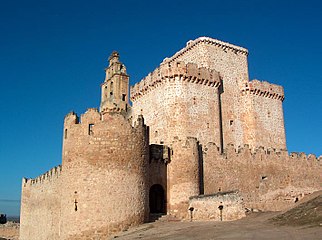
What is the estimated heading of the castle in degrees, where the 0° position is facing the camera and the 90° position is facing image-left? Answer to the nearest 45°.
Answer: approximately 315°
